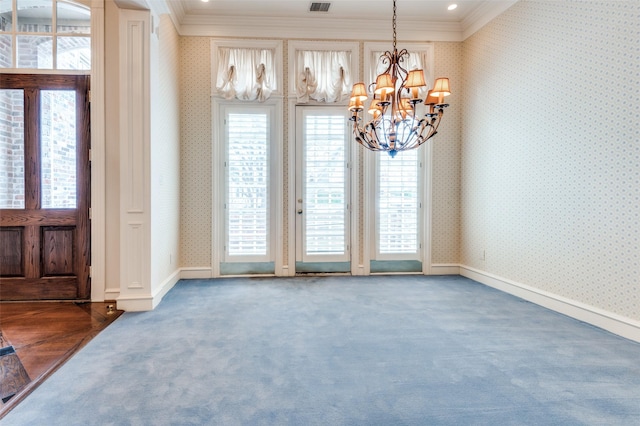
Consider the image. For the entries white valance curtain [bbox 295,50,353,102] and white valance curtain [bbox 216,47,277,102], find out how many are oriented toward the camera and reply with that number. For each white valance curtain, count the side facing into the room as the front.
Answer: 2

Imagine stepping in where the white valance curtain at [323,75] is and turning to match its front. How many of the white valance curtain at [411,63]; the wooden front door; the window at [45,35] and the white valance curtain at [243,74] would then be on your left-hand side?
1

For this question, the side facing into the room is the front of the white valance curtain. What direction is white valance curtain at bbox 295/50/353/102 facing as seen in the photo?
toward the camera

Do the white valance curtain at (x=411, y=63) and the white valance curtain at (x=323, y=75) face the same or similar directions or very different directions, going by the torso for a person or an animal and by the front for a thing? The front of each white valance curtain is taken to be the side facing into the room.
same or similar directions

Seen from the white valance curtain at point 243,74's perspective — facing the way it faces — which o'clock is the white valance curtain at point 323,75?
the white valance curtain at point 323,75 is roughly at 9 o'clock from the white valance curtain at point 243,74.

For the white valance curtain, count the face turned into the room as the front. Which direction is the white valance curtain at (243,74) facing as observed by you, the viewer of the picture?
facing the viewer

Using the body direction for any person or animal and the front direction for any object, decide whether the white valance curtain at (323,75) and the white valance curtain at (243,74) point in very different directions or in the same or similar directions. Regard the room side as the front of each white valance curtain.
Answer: same or similar directions

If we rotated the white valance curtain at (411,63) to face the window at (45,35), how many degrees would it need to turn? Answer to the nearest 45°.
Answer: approximately 45° to its right

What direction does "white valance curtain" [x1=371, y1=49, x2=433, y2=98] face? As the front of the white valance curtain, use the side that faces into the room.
toward the camera

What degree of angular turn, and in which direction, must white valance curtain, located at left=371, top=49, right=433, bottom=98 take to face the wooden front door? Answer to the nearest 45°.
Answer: approximately 45° to its right

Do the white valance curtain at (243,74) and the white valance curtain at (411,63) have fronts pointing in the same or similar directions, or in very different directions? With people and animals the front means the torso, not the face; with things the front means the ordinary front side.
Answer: same or similar directions

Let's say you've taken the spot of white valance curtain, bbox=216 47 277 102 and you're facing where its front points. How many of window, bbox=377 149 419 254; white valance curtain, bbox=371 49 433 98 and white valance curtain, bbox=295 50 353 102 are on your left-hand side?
3
